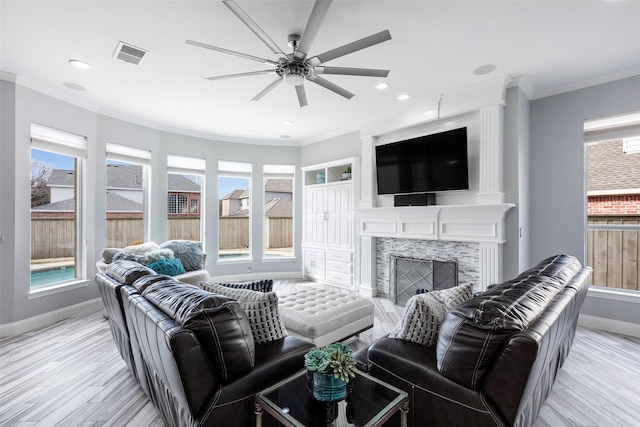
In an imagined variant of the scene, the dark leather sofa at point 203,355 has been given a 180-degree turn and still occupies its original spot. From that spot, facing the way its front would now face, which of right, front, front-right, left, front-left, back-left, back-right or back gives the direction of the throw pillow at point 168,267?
back-right

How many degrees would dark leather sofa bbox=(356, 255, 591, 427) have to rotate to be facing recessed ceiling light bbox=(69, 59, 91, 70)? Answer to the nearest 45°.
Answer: approximately 45° to its left

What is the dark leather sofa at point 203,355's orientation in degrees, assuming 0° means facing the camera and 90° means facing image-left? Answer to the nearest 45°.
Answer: approximately 225°

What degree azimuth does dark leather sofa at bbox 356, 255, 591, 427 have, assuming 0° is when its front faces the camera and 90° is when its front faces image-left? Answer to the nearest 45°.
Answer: approximately 135°

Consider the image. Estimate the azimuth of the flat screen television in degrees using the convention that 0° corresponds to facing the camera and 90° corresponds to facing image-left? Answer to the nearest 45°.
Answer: approximately 45°

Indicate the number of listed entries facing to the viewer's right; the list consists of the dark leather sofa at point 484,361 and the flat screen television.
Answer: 0

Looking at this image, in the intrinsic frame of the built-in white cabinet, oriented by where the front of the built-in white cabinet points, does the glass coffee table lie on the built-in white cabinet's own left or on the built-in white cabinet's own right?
on the built-in white cabinet's own left

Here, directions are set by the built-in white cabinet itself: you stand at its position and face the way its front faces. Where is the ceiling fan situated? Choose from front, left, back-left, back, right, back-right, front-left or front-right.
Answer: front-left

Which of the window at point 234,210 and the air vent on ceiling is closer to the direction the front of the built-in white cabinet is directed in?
the air vent on ceiling

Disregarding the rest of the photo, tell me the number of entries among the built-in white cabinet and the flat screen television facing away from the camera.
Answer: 0
